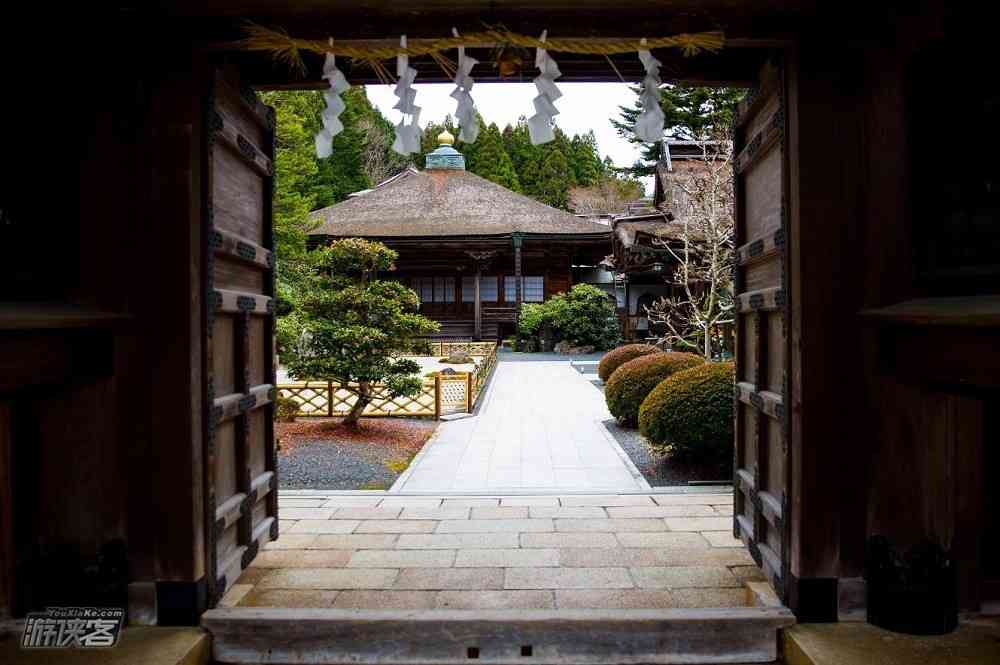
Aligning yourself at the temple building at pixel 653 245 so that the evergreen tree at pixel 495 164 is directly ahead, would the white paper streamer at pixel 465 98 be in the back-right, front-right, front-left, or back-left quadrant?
back-left

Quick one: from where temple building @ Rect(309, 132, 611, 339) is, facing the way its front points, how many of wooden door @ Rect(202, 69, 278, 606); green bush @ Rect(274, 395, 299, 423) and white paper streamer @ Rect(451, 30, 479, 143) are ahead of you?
3

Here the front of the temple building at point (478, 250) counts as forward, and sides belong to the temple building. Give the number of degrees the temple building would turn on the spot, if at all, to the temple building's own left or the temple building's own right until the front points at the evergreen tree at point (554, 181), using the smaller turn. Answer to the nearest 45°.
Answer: approximately 180°

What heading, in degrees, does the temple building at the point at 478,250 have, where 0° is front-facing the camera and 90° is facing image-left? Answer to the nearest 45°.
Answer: approximately 0°

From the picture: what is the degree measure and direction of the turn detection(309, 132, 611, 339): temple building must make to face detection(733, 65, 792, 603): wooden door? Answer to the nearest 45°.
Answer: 0° — it already faces it

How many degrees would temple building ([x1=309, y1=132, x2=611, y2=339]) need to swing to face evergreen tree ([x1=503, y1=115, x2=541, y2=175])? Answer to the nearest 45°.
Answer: approximately 180°
